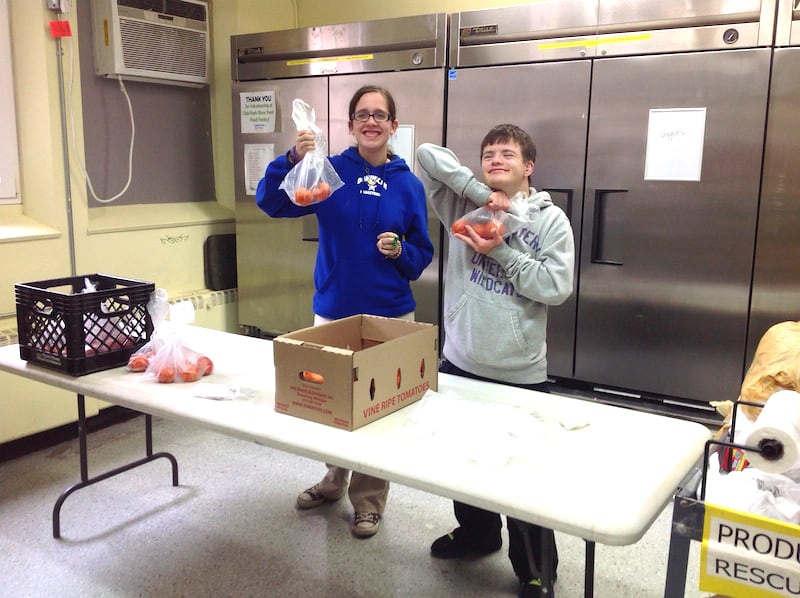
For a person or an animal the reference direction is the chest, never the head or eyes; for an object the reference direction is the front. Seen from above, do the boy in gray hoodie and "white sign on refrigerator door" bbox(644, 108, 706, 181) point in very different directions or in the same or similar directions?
same or similar directions

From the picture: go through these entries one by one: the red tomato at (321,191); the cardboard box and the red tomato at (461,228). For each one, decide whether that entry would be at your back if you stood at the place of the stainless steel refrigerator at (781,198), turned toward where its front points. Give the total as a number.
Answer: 0

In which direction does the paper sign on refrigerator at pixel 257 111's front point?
toward the camera

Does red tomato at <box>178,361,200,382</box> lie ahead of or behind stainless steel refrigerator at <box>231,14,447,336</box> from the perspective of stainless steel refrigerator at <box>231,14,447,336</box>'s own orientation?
ahead

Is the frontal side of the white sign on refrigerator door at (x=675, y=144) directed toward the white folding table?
yes

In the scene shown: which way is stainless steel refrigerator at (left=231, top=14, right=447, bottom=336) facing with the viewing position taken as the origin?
facing the viewer

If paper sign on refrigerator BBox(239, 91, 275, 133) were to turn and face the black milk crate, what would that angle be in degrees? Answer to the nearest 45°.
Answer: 0° — it already faces it

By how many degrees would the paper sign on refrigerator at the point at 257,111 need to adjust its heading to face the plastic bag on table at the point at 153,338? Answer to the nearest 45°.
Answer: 0° — it already faces it

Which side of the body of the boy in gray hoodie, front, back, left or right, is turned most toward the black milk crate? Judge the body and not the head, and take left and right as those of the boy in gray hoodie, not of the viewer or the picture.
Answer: right

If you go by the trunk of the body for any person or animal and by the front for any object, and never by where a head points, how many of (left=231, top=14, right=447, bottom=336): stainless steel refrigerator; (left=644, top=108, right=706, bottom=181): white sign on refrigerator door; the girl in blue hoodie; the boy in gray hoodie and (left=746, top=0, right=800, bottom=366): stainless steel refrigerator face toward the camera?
5

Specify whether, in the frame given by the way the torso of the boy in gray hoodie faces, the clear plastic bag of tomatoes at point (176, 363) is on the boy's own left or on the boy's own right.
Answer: on the boy's own right

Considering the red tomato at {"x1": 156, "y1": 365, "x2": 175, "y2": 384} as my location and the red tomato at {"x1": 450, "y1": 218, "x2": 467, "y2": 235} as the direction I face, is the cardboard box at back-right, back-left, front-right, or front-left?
front-right

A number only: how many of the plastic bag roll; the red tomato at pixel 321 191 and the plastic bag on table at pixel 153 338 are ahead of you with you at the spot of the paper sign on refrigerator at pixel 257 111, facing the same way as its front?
3

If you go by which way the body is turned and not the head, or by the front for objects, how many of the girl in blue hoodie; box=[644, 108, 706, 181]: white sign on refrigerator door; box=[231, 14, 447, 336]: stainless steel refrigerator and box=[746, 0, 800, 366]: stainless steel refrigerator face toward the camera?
4

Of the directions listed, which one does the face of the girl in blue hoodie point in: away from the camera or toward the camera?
toward the camera

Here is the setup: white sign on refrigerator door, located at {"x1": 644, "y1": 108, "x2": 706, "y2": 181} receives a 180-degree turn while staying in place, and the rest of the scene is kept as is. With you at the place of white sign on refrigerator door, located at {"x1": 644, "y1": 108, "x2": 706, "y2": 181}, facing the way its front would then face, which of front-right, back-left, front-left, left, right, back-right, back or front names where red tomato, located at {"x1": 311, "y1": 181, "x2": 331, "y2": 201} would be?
back-left
